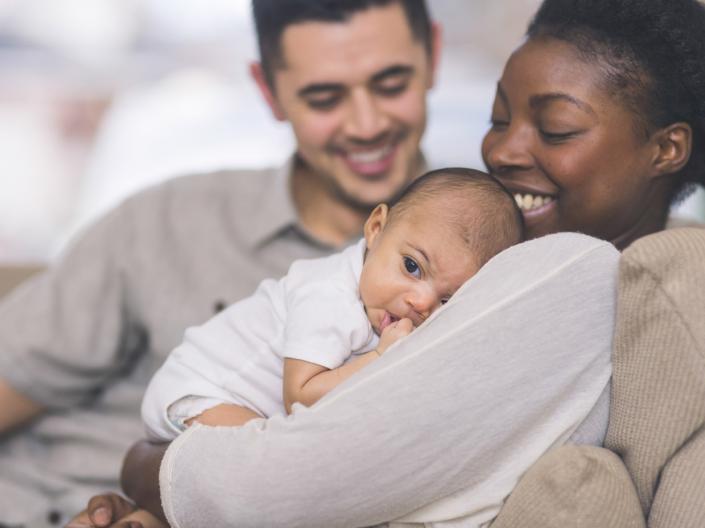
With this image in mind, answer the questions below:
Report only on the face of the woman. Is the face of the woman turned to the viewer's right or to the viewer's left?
to the viewer's left
